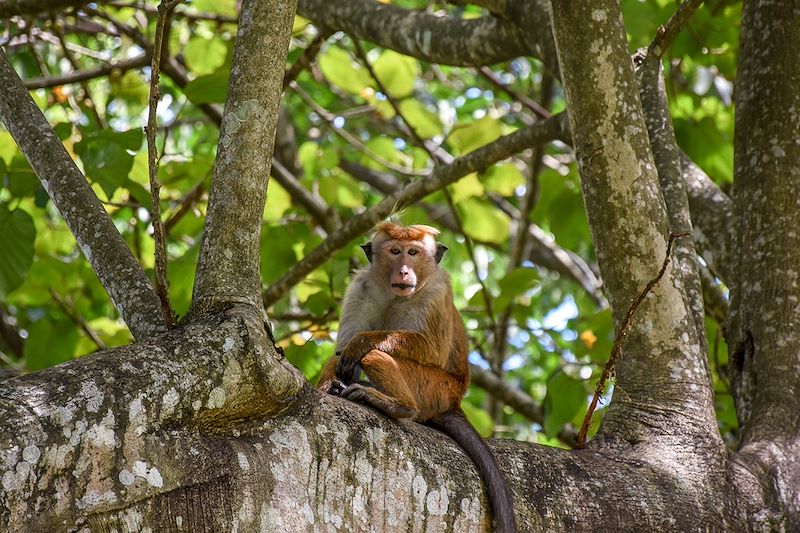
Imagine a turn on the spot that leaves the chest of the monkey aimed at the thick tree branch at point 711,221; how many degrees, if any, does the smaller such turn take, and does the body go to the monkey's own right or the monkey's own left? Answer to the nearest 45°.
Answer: approximately 135° to the monkey's own left

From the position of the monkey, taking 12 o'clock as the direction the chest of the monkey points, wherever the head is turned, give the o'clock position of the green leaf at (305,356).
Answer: The green leaf is roughly at 3 o'clock from the monkey.

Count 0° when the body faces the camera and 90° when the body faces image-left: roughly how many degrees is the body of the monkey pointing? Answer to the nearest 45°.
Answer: approximately 45°

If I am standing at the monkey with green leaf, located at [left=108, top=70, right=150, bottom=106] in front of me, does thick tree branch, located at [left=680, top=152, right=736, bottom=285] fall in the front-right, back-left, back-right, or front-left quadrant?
back-right
